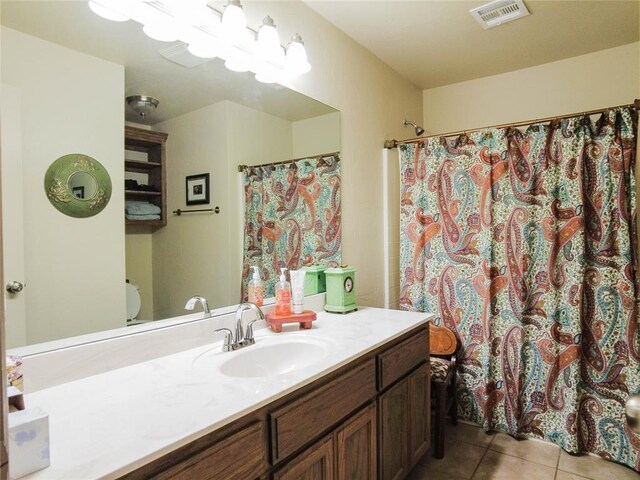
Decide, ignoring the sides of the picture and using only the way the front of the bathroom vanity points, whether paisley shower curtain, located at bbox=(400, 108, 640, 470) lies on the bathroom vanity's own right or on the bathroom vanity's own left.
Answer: on the bathroom vanity's own left

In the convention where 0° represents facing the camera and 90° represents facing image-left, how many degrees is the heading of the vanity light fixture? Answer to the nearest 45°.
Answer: approximately 315°

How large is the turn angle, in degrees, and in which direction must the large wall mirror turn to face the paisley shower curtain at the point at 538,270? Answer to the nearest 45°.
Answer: approximately 45° to its left

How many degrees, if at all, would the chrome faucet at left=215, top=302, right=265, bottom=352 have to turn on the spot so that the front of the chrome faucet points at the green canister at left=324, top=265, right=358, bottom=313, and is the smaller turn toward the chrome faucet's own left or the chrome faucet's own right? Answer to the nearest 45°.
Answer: approximately 90° to the chrome faucet's own left

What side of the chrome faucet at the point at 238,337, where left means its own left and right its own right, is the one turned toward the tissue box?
right
